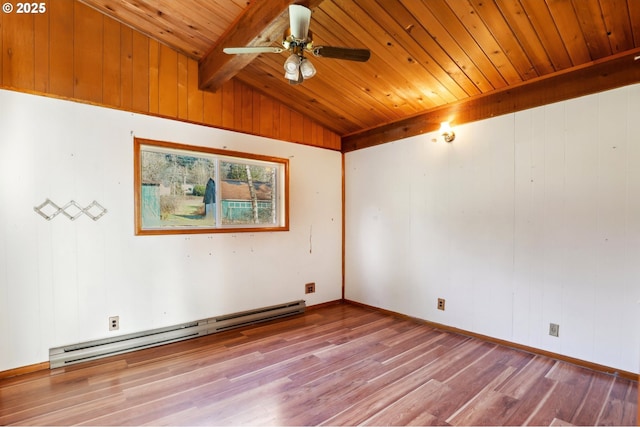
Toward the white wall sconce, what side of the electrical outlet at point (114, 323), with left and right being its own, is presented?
left

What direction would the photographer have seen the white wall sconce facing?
facing the viewer and to the left of the viewer

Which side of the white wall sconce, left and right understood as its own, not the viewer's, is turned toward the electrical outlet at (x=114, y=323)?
front

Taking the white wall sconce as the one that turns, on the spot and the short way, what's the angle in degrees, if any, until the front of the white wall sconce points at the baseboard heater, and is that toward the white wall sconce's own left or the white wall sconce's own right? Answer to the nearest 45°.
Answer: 0° — it already faces it

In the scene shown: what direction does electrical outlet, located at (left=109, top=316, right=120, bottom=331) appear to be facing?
toward the camera

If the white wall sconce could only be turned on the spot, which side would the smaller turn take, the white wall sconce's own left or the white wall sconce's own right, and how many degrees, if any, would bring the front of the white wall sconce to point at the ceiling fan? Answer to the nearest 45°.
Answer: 0° — it already faces it

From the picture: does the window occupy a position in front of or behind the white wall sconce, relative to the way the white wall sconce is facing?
in front

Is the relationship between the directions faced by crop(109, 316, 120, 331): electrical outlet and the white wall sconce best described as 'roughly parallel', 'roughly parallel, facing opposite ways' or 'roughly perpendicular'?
roughly perpendicular

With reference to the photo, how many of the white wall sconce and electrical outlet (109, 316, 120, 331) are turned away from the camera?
0
